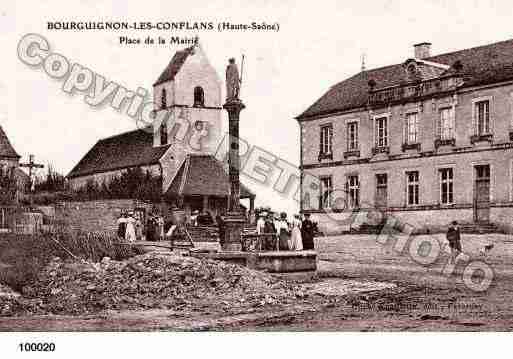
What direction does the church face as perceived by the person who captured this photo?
facing the viewer and to the right of the viewer

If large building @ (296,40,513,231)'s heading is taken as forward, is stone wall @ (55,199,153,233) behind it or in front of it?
in front

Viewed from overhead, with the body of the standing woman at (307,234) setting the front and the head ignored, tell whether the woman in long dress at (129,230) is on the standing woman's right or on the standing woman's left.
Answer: on the standing woman's right

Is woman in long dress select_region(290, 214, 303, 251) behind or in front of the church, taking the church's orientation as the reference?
in front

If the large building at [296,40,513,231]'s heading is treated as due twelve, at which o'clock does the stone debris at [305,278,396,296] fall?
The stone debris is roughly at 11 o'clock from the large building.

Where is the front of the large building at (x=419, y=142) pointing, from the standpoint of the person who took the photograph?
facing the viewer and to the left of the viewer

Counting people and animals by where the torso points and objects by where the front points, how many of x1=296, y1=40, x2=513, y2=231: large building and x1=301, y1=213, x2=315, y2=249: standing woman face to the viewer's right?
0

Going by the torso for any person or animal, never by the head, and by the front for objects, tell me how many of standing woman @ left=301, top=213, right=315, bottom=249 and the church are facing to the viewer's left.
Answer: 0

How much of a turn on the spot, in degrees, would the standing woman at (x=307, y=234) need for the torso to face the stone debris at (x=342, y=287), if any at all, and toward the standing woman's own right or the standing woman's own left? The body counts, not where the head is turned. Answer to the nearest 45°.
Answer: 0° — they already face it

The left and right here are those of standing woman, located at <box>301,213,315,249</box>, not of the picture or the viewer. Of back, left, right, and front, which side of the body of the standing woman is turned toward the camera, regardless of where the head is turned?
front

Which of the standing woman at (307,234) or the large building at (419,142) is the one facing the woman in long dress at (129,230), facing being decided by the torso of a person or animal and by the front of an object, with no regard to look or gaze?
the large building

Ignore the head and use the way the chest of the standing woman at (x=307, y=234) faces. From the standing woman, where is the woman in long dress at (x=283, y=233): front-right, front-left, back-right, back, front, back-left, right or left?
front-right

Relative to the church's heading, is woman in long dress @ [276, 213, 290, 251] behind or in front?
in front

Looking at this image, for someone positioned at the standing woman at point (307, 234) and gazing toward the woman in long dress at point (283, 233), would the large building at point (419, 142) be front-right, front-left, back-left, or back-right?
back-right

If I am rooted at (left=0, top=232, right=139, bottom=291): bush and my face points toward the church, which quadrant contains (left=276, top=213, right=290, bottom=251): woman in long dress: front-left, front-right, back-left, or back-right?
front-right
